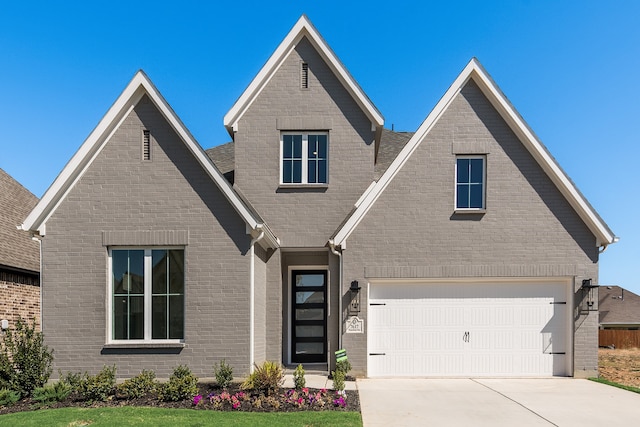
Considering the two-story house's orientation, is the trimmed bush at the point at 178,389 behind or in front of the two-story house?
in front

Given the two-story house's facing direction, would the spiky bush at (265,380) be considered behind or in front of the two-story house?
in front

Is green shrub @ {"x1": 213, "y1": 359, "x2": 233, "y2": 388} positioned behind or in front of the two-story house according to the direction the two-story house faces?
in front
